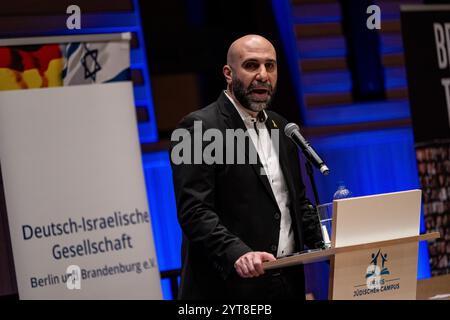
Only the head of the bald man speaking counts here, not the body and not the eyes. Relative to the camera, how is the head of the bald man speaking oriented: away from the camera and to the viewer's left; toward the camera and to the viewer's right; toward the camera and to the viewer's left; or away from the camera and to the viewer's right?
toward the camera and to the viewer's right

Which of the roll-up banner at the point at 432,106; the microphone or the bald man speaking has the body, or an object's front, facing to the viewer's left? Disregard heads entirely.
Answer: the microphone

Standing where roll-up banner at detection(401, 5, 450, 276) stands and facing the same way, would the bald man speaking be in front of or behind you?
in front

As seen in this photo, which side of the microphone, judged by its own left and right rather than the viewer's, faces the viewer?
left

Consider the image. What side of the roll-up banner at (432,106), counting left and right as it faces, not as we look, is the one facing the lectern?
front

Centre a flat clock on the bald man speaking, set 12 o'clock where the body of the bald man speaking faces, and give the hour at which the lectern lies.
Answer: The lectern is roughly at 12 o'clock from the bald man speaking.

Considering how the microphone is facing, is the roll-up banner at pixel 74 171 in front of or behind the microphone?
in front

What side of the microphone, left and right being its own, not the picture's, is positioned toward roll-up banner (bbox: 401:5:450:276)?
right

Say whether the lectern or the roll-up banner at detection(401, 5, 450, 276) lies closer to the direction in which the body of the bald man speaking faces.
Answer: the lectern

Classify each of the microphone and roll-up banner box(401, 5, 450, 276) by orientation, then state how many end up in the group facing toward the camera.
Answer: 1

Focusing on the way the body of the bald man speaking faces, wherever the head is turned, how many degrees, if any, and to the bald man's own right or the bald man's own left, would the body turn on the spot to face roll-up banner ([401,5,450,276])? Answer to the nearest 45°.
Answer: approximately 90° to the bald man's own left

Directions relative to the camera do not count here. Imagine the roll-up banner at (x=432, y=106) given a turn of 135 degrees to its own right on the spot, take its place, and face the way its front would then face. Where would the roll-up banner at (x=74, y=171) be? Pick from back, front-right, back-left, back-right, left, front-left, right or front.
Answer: left
